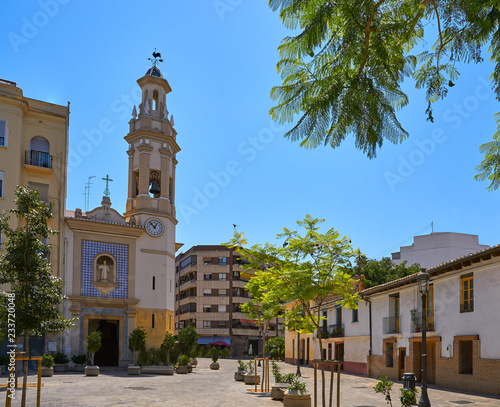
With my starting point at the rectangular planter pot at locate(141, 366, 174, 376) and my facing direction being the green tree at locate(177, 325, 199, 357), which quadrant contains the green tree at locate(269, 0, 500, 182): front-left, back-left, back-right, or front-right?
back-right

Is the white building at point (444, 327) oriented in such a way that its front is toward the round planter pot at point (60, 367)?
no

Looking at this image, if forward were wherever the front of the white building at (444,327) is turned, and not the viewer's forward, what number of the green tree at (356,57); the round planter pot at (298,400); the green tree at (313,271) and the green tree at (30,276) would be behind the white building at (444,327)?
0

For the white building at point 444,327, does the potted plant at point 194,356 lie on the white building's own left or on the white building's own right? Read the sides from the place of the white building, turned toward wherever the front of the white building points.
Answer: on the white building's own right

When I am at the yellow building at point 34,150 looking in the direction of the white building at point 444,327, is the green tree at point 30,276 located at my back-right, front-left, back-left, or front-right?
front-right

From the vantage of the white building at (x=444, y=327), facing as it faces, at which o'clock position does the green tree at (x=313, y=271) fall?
The green tree is roughly at 11 o'clock from the white building.

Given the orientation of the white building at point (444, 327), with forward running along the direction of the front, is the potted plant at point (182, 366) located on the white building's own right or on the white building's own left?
on the white building's own right

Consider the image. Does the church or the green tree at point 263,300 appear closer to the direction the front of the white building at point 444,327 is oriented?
the green tree

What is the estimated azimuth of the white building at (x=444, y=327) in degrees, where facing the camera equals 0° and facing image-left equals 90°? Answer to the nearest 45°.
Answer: approximately 45°

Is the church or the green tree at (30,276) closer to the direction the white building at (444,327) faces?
the green tree

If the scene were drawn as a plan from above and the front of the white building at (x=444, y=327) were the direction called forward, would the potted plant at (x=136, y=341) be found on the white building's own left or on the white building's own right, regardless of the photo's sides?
on the white building's own right

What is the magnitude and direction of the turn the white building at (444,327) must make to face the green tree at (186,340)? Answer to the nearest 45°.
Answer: approximately 90° to its right

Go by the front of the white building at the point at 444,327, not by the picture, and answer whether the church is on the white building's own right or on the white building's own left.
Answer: on the white building's own right

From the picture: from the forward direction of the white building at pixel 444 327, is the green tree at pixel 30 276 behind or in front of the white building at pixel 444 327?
in front
